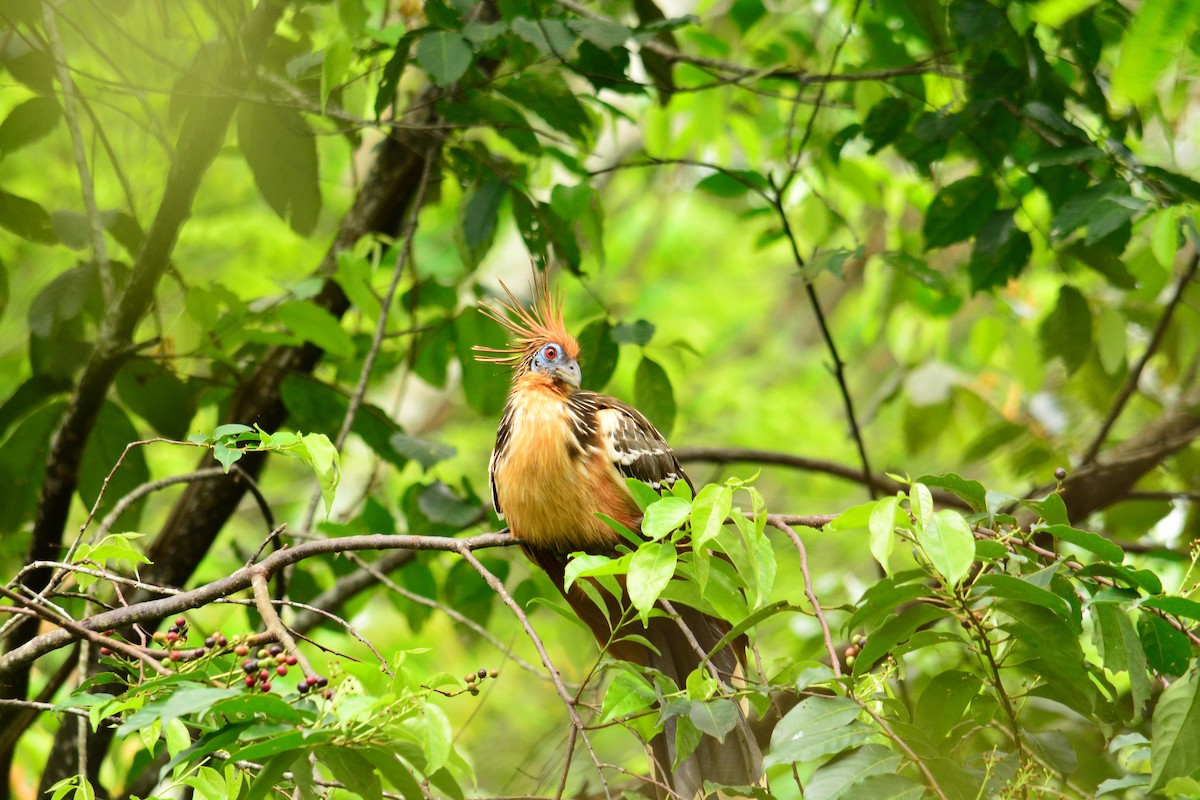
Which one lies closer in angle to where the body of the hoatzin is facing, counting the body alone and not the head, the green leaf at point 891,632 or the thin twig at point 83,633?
the thin twig

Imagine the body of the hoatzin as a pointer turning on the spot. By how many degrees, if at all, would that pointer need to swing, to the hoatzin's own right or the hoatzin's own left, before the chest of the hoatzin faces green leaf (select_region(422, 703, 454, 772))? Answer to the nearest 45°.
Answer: approximately 45° to the hoatzin's own right

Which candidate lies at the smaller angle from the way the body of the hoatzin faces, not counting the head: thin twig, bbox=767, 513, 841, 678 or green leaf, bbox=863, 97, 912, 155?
the thin twig

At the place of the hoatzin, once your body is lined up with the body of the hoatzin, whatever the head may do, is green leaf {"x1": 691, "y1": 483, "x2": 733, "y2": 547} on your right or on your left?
on your left

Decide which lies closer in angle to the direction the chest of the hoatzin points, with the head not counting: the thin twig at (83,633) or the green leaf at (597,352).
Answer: the thin twig

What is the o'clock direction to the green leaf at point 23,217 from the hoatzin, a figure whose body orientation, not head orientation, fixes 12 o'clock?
The green leaf is roughly at 2 o'clock from the hoatzin.

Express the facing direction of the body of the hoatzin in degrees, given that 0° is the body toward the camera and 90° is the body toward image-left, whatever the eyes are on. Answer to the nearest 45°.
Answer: approximately 45°

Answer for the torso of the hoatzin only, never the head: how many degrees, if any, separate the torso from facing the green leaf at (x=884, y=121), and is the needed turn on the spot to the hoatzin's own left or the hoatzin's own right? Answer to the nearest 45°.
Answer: approximately 180°

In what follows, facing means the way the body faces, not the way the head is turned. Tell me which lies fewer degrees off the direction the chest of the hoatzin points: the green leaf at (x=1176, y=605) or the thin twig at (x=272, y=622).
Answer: the thin twig

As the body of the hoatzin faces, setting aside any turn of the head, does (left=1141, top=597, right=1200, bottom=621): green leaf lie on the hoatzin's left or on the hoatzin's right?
on the hoatzin's left

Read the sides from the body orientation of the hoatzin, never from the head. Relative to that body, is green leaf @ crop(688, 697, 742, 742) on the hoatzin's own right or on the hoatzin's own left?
on the hoatzin's own left
